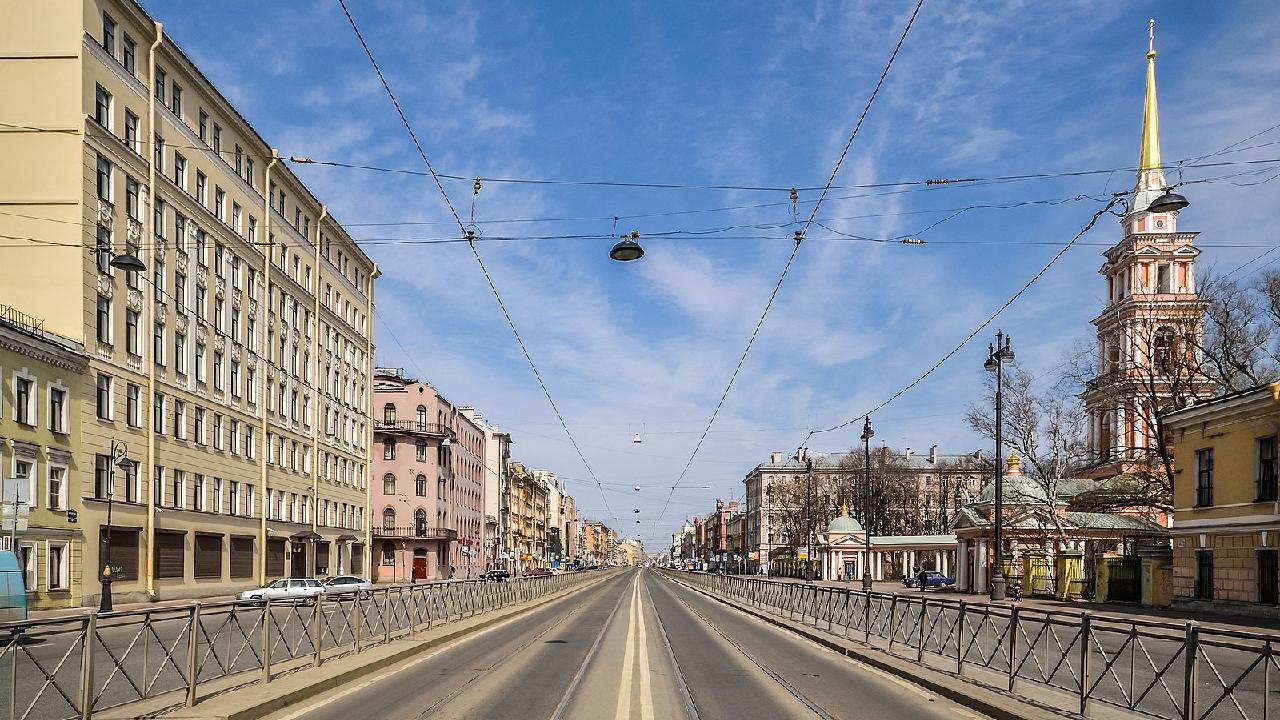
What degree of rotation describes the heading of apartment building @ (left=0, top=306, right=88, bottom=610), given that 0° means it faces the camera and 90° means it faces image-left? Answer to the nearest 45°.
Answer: approximately 315°

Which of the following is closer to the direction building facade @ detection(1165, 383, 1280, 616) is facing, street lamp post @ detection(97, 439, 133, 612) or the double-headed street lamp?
the street lamp post

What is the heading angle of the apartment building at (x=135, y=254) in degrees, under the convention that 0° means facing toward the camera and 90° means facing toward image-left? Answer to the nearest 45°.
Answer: approximately 315°

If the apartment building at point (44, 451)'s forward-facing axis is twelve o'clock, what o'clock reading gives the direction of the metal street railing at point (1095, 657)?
The metal street railing is roughly at 1 o'clock from the apartment building.

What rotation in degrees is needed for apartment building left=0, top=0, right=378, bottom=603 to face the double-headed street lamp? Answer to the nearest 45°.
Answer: approximately 45° to its left
